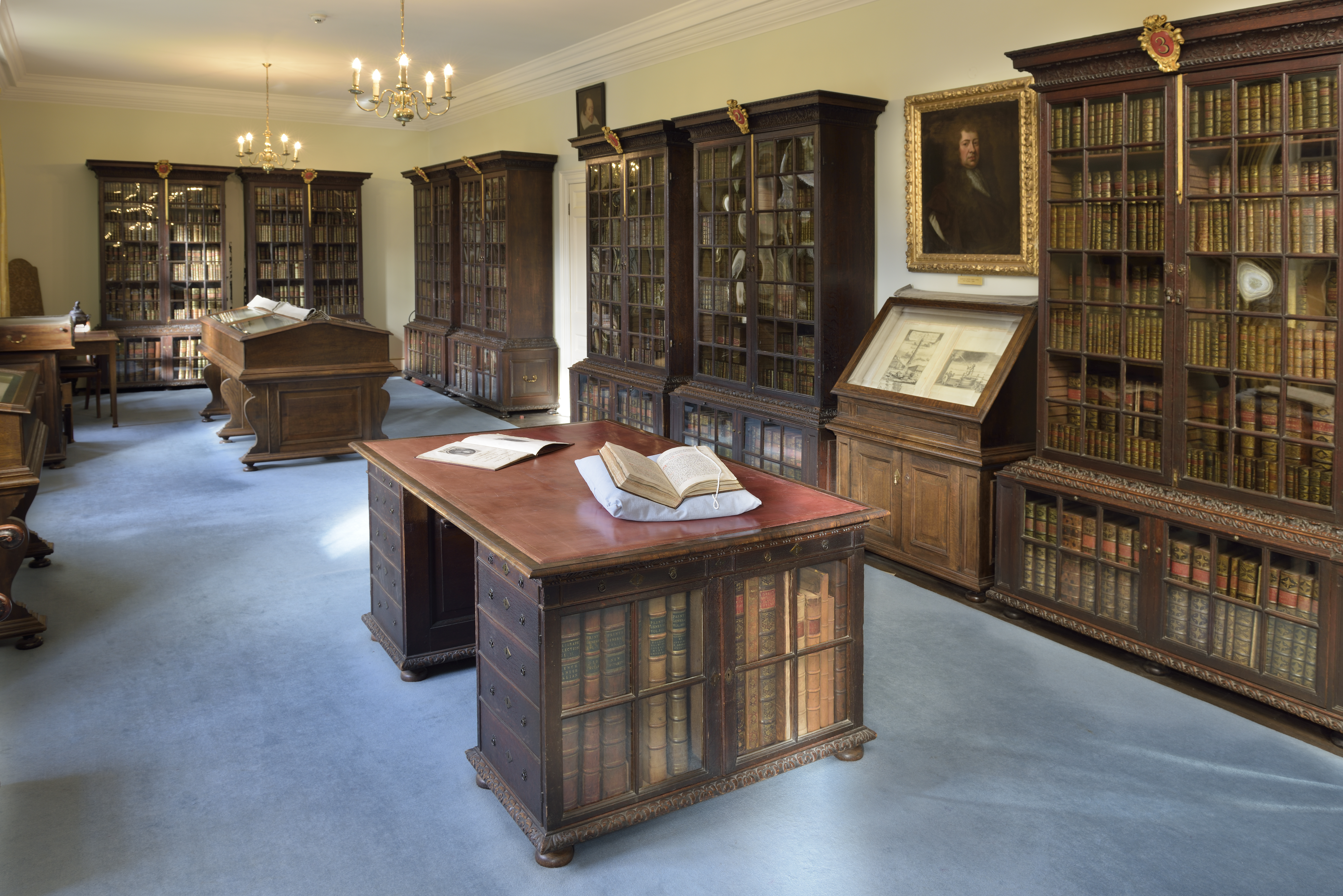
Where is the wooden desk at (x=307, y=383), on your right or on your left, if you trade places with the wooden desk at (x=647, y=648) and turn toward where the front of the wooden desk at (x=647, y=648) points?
on your right

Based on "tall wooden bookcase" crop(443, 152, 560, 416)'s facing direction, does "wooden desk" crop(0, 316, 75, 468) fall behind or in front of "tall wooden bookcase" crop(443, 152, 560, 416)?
in front

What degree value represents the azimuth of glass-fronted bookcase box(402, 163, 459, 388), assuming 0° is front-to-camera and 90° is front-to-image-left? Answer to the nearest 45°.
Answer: approximately 45°

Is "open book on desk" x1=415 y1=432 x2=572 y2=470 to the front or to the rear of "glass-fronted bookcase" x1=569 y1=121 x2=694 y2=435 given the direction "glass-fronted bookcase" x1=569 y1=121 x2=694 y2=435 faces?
to the front

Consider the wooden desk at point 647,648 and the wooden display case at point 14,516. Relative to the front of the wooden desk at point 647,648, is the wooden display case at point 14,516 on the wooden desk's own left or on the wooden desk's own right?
on the wooden desk's own right

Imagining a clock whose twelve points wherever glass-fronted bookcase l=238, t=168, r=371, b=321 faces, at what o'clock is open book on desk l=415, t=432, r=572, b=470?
The open book on desk is roughly at 12 o'clock from the glass-fronted bookcase.

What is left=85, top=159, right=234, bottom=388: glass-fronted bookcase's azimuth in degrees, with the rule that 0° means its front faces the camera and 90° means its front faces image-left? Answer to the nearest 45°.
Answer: approximately 0°

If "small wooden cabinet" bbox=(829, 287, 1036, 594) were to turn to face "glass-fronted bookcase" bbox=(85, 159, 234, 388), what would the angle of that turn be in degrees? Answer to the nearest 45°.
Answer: approximately 90° to its right

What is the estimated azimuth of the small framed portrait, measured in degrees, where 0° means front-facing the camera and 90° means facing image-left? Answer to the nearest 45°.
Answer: approximately 45°
